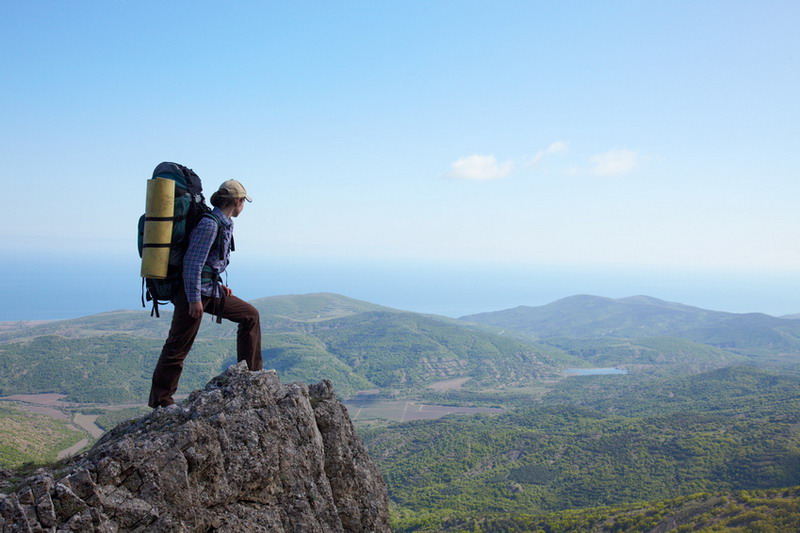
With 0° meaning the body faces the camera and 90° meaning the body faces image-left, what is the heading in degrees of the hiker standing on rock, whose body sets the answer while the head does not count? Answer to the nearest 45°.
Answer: approximately 270°
